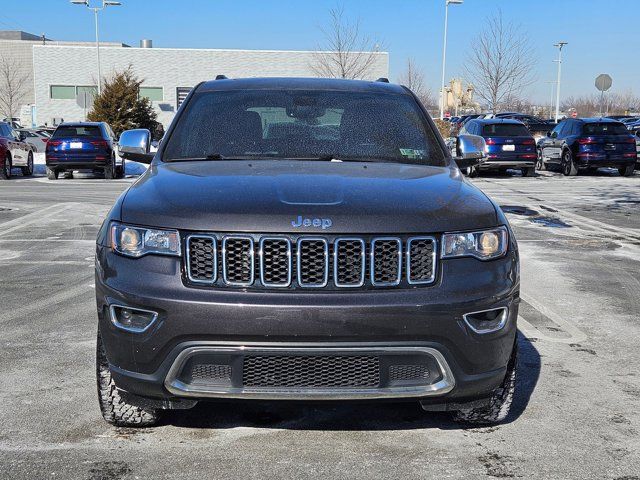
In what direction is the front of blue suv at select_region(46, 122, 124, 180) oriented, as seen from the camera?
facing away from the viewer

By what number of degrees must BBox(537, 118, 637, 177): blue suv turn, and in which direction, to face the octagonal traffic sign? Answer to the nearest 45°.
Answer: approximately 45° to its right

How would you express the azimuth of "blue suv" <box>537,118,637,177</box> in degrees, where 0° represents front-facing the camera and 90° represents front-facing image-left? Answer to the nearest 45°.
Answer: approximately 135°

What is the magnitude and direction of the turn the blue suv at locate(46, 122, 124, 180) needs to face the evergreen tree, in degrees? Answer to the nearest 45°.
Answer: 0° — it already faces it

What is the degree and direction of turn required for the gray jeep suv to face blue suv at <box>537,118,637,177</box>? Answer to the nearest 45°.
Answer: approximately 135° to its left

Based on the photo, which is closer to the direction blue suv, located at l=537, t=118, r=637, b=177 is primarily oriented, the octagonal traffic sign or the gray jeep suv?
the octagonal traffic sign

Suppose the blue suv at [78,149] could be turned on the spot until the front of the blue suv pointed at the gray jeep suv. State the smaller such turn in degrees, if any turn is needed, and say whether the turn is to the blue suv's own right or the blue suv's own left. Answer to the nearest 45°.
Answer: approximately 180°

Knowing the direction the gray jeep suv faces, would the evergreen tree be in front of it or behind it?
behind

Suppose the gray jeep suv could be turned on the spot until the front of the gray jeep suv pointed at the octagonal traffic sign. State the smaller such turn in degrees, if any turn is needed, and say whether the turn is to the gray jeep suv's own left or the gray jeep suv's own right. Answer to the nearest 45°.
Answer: approximately 180°

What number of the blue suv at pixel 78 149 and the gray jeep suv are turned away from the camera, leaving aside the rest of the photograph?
1

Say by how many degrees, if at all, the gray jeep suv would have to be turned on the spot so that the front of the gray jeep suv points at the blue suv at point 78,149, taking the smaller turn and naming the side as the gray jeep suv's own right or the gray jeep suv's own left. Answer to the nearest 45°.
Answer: approximately 180°

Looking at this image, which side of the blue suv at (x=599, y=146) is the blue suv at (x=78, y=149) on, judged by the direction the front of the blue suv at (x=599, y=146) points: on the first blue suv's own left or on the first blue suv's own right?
on the first blue suv's own left

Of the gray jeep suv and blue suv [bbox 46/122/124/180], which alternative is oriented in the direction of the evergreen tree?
the blue suv

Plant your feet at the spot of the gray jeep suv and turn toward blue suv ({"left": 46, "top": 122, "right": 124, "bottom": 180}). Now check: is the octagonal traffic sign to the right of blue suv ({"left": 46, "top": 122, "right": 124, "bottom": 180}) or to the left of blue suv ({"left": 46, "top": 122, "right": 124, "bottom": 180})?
right

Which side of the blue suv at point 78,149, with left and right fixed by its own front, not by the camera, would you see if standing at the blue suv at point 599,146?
right
